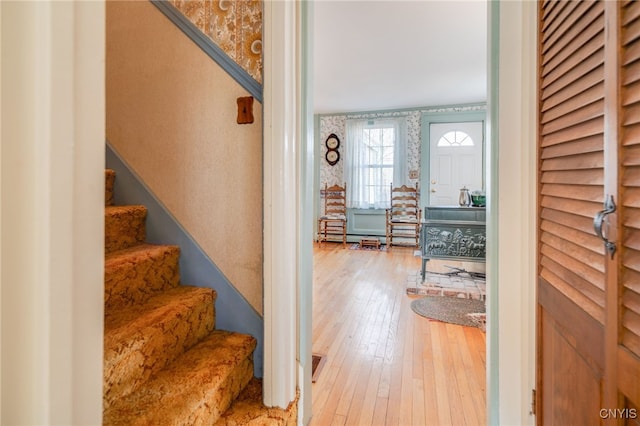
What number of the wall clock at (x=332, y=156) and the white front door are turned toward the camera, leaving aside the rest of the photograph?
2

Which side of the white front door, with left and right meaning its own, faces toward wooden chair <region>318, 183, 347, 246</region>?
right

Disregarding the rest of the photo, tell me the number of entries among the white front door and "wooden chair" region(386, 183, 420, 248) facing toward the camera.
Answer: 2

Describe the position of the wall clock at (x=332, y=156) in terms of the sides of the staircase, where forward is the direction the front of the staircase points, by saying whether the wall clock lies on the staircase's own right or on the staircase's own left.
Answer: on the staircase's own left
